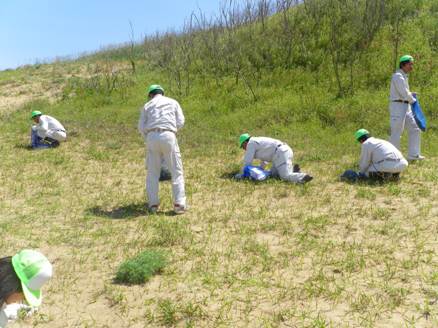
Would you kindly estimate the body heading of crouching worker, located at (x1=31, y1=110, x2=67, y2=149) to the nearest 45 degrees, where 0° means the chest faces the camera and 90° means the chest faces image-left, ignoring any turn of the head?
approximately 90°

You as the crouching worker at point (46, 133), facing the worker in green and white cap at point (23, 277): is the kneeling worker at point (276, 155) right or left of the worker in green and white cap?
left
